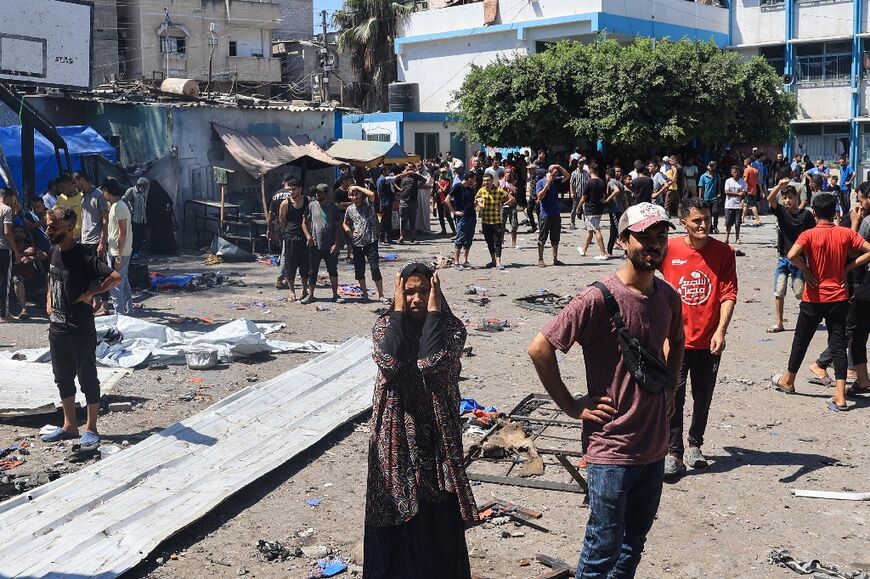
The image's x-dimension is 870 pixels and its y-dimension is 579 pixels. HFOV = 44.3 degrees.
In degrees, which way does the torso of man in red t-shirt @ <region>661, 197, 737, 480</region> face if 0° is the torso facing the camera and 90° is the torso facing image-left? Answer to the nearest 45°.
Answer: approximately 0°

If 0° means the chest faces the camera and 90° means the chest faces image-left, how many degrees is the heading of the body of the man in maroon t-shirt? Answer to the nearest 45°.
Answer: approximately 315°

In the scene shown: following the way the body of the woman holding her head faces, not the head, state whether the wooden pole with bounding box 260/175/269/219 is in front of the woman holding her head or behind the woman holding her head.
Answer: behind

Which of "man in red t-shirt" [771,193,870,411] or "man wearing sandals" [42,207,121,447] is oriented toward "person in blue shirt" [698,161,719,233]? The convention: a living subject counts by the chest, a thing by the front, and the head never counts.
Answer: the man in red t-shirt

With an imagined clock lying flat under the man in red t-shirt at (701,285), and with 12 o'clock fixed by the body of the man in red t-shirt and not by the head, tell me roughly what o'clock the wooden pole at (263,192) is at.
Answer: The wooden pole is roughly at 5 o'clock from the man in red t-shirt.

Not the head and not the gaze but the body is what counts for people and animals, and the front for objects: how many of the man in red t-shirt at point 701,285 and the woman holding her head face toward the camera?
2

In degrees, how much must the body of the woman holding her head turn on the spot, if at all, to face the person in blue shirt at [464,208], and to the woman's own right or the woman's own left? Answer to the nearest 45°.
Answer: approximately 180°

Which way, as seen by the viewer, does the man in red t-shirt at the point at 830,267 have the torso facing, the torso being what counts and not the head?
away from the camera

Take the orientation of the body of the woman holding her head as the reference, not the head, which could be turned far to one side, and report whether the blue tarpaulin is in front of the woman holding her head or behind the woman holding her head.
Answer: behind

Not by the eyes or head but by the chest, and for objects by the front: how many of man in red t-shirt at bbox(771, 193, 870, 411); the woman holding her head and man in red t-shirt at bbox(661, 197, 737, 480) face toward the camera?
2
